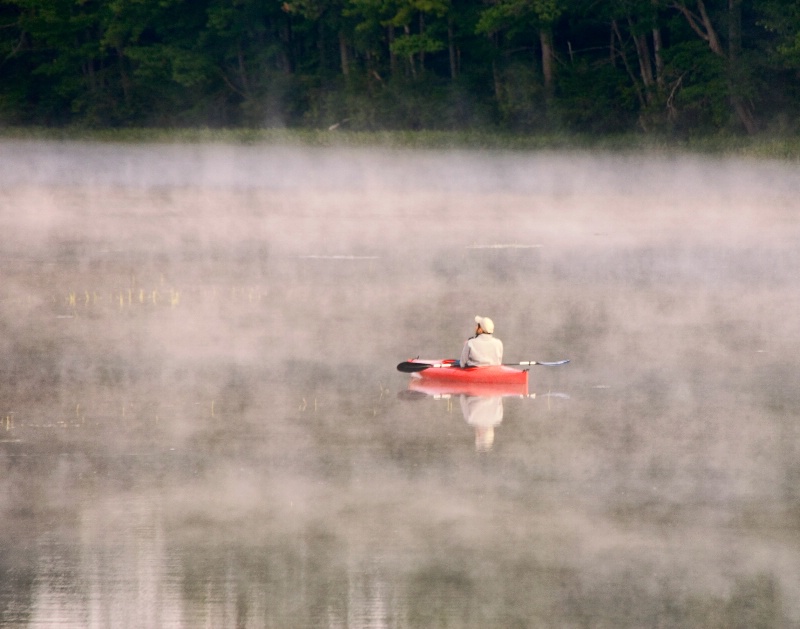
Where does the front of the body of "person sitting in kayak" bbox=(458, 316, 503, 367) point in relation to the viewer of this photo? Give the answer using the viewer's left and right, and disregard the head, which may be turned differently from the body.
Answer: facing away from the viewer and to the left of the viewer

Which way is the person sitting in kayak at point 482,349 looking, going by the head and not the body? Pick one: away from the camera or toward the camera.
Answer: away from the camera
